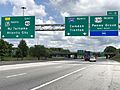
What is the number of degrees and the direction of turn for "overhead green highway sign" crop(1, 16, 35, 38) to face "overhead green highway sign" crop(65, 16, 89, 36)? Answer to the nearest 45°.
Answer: approximately 90° to its left

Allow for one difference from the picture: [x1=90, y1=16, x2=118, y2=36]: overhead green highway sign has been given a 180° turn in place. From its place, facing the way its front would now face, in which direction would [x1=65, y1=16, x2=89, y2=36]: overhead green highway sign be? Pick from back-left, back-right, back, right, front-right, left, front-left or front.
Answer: left

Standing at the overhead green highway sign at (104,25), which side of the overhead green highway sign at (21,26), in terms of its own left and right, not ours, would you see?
left

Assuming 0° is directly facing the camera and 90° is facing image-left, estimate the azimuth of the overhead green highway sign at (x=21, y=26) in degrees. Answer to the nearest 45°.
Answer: approximately 0°

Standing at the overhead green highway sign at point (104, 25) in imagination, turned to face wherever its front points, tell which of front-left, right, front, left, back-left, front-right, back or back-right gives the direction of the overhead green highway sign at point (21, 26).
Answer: right

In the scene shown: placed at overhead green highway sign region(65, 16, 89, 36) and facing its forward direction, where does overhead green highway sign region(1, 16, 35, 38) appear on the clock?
overhead green highway sign region(1, 16, 35, 38) is roughly at 3 o'clock from overhead green highway sign region(65, 16, 89, 36).

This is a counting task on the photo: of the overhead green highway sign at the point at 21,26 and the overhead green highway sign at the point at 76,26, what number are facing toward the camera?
2

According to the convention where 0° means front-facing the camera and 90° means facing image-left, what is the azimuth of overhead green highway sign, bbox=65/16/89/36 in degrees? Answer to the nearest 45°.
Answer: approximately 0°
